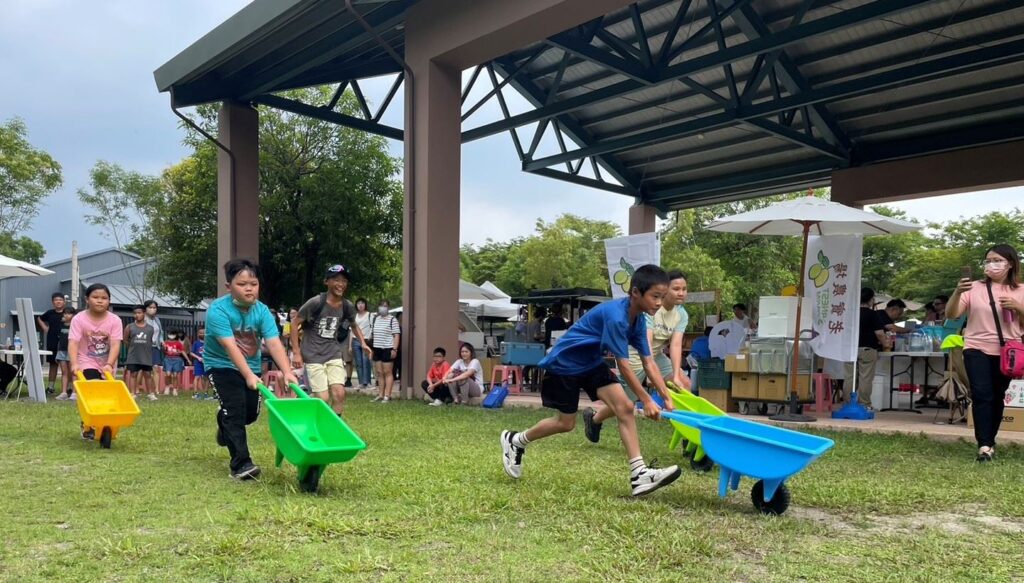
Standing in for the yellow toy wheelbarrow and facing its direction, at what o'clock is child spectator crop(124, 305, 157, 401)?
The child spectator is roughly at 6 o'clock from the yellow toy wheelbarrow.

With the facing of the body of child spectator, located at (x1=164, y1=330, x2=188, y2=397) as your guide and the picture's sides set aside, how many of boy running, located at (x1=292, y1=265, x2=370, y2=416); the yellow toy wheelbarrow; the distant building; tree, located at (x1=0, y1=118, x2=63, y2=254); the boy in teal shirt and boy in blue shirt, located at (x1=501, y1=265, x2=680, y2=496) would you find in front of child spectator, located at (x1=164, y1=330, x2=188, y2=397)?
4

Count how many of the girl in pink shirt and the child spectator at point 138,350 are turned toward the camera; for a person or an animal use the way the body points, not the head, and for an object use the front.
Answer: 2

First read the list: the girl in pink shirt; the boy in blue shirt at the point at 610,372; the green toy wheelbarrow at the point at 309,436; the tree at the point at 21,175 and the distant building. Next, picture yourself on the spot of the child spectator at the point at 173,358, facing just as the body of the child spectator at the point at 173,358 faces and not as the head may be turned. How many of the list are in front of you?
3

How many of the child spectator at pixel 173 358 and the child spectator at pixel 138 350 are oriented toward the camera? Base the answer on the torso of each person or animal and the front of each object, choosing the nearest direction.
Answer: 2

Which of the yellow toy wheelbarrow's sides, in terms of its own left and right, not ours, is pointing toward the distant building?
back

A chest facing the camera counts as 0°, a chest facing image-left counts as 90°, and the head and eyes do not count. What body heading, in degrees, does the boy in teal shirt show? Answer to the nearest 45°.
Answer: approximately 315°

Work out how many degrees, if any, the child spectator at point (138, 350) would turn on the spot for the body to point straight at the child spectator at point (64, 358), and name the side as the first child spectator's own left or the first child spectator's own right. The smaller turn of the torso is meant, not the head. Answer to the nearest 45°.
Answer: approximately 135° to the first child spectator's own right
